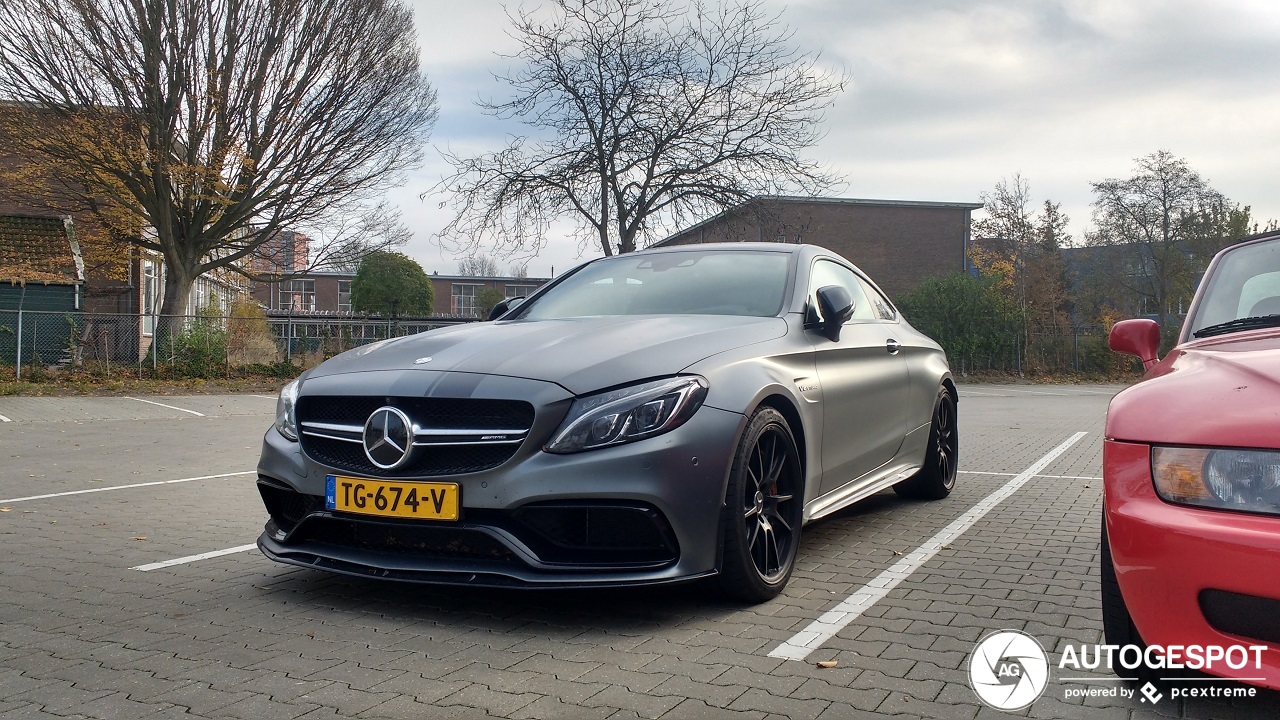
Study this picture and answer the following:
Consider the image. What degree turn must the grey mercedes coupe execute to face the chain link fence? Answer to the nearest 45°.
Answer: approximately 90° to its right

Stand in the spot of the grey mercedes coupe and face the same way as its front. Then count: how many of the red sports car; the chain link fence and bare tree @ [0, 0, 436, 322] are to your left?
1

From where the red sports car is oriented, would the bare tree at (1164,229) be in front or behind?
behind

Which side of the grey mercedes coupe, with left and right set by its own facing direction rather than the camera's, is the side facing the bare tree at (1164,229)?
back

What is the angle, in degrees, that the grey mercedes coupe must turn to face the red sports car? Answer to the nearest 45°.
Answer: approximately 90° to its left

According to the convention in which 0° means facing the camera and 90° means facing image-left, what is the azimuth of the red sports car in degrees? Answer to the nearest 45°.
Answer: approximately 0°

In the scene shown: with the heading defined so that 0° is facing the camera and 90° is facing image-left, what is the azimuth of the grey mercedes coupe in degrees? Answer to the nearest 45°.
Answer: approximately 45°
